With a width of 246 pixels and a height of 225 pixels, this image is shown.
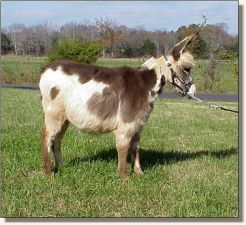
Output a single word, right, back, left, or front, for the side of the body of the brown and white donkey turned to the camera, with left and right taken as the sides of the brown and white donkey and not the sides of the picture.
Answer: right

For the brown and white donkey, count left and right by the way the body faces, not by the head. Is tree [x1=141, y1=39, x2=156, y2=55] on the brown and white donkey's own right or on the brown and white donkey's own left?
on the brown and white donkey's own left

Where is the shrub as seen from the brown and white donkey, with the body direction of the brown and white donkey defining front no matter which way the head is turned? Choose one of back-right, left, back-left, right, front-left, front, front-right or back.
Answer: left
